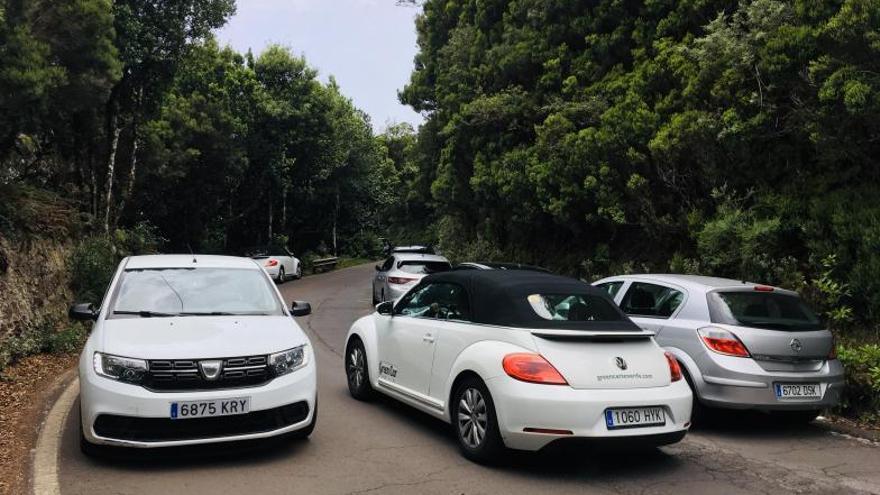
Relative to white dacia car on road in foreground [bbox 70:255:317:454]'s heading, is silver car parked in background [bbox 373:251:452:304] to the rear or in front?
to the rear

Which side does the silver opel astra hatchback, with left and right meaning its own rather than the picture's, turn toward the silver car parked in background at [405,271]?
front

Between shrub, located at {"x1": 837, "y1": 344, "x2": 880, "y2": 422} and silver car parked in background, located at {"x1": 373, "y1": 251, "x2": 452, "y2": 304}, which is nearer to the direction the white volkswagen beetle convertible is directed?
the silver car parked in background

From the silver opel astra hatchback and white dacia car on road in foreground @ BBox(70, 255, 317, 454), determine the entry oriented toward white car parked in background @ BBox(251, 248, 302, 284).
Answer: the silver opel astra hatchback

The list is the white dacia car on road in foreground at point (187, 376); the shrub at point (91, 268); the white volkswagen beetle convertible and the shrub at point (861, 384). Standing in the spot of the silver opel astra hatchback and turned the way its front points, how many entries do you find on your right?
1

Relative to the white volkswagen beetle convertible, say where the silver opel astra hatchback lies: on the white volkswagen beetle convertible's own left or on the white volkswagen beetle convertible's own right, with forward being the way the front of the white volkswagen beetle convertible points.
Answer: on the white volkswagen beetle convertible's own right

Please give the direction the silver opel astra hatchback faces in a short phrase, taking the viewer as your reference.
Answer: facing away from the viewer and to the left of the viewer

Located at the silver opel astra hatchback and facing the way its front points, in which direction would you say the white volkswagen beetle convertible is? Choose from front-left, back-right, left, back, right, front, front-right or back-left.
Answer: left

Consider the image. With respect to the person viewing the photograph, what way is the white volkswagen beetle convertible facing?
facing away from the viewer and to the left of the viewer

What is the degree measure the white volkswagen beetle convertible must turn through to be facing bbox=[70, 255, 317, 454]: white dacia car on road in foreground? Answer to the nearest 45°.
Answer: approximately 45° to its left

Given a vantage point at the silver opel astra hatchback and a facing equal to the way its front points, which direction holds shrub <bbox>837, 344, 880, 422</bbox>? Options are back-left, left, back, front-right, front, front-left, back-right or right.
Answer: right

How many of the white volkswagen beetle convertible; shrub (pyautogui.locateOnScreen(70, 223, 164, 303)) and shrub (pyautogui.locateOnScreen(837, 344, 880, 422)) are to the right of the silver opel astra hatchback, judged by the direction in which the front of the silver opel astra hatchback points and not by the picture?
1

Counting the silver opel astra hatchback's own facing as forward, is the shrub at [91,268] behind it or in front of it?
in front
